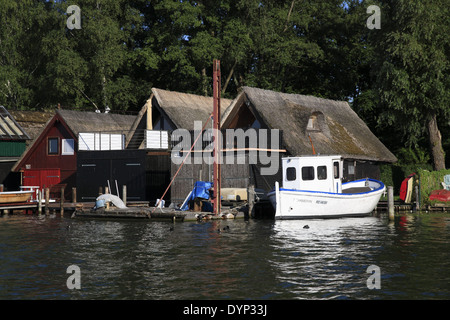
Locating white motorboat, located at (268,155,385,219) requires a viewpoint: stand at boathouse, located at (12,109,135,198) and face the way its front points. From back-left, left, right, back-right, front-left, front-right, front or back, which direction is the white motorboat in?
left

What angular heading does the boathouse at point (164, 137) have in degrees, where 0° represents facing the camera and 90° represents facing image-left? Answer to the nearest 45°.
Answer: approximately 45°

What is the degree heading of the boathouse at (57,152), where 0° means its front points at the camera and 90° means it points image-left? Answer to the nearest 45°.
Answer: approximately 45°

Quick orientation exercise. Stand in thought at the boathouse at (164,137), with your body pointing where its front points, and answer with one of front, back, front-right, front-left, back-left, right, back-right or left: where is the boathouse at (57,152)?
right

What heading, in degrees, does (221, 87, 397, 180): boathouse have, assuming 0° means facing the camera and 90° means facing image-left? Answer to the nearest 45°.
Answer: approximately 45°
